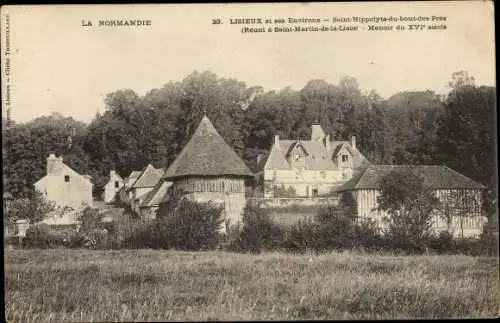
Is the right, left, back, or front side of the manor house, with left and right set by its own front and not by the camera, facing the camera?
front

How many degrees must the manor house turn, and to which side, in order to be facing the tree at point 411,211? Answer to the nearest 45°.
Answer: approximately 45° to its left

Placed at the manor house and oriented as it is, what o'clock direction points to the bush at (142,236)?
The bush is roughly at 2 o'clock from the manor house.

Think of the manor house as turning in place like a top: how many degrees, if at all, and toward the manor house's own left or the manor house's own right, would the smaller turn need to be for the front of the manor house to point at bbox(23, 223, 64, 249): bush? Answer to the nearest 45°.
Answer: approximately 45° to the manor house's own right

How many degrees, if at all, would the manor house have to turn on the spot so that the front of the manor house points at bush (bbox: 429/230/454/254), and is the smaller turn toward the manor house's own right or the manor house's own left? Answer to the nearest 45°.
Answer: approximately 45° to the manor house's own left
